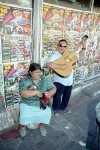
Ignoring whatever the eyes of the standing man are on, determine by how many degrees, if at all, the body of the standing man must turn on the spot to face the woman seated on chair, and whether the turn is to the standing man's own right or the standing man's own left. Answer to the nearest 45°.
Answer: approximately 90° to the standing man's own right

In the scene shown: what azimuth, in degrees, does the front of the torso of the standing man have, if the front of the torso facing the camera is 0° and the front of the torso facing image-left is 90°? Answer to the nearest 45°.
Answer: approximately 315°

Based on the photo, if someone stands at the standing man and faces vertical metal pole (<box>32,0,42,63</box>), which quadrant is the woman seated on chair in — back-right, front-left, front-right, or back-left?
front-left

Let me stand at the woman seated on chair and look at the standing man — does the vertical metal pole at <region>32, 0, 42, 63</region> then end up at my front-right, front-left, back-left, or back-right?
front-left
